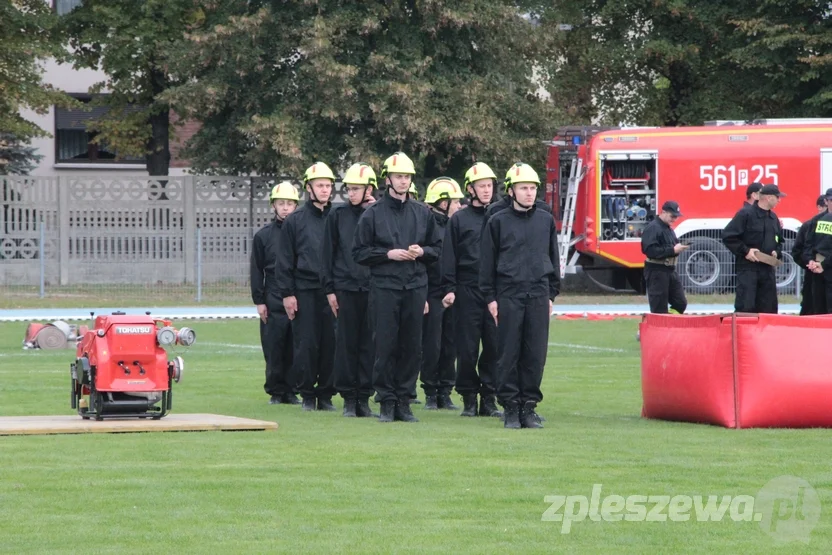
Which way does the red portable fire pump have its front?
toward the camera

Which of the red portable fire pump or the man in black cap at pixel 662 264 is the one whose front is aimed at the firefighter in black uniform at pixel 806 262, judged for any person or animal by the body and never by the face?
the man in black cap

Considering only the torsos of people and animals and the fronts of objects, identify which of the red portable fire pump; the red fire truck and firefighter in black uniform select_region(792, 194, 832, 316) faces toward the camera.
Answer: the red portable fire pump

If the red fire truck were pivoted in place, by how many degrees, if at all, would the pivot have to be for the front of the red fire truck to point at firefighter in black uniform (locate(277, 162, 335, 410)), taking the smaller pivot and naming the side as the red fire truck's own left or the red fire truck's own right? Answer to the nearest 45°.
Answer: approximately 90° to the red fire truck's own right

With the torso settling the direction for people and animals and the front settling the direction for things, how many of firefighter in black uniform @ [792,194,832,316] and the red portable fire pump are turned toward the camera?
1

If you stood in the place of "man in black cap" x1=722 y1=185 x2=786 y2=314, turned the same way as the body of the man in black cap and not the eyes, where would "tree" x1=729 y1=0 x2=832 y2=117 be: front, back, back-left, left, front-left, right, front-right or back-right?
back-left
